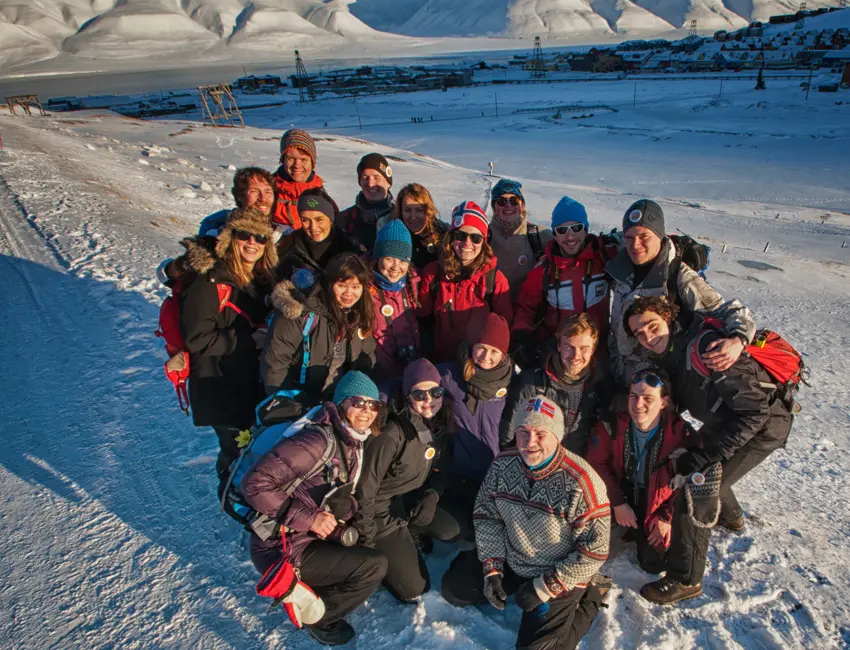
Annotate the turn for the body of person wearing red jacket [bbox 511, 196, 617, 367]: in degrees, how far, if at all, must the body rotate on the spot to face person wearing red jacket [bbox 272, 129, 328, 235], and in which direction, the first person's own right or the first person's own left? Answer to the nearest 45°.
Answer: approximately 90° to the first person's own right

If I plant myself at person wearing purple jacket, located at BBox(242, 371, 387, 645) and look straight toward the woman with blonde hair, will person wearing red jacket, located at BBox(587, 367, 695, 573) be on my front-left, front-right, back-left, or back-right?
back-right

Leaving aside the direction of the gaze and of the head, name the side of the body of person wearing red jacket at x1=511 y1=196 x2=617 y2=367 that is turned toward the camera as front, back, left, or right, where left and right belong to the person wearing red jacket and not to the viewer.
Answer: front

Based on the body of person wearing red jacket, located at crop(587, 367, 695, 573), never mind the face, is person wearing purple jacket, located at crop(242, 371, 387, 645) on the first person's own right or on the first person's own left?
on the first person's own right

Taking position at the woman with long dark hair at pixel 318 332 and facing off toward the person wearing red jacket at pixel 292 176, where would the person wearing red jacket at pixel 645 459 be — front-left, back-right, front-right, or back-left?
back-right

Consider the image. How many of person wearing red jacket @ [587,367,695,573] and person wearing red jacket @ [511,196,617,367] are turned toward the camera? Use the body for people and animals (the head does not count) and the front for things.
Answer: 2

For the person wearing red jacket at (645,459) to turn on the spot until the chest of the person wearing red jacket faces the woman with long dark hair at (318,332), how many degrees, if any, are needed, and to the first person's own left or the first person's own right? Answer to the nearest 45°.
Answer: approximately 90° to the first person's own right

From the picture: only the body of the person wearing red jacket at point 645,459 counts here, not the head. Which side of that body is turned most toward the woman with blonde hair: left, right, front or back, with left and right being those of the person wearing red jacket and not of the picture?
right

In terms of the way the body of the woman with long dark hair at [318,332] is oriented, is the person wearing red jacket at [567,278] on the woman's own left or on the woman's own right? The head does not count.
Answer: on the woman's own left

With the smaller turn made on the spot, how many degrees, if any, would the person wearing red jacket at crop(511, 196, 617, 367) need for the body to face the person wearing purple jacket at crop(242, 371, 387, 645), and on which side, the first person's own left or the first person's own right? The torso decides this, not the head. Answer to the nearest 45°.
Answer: approximately 45° to the first person's own right
